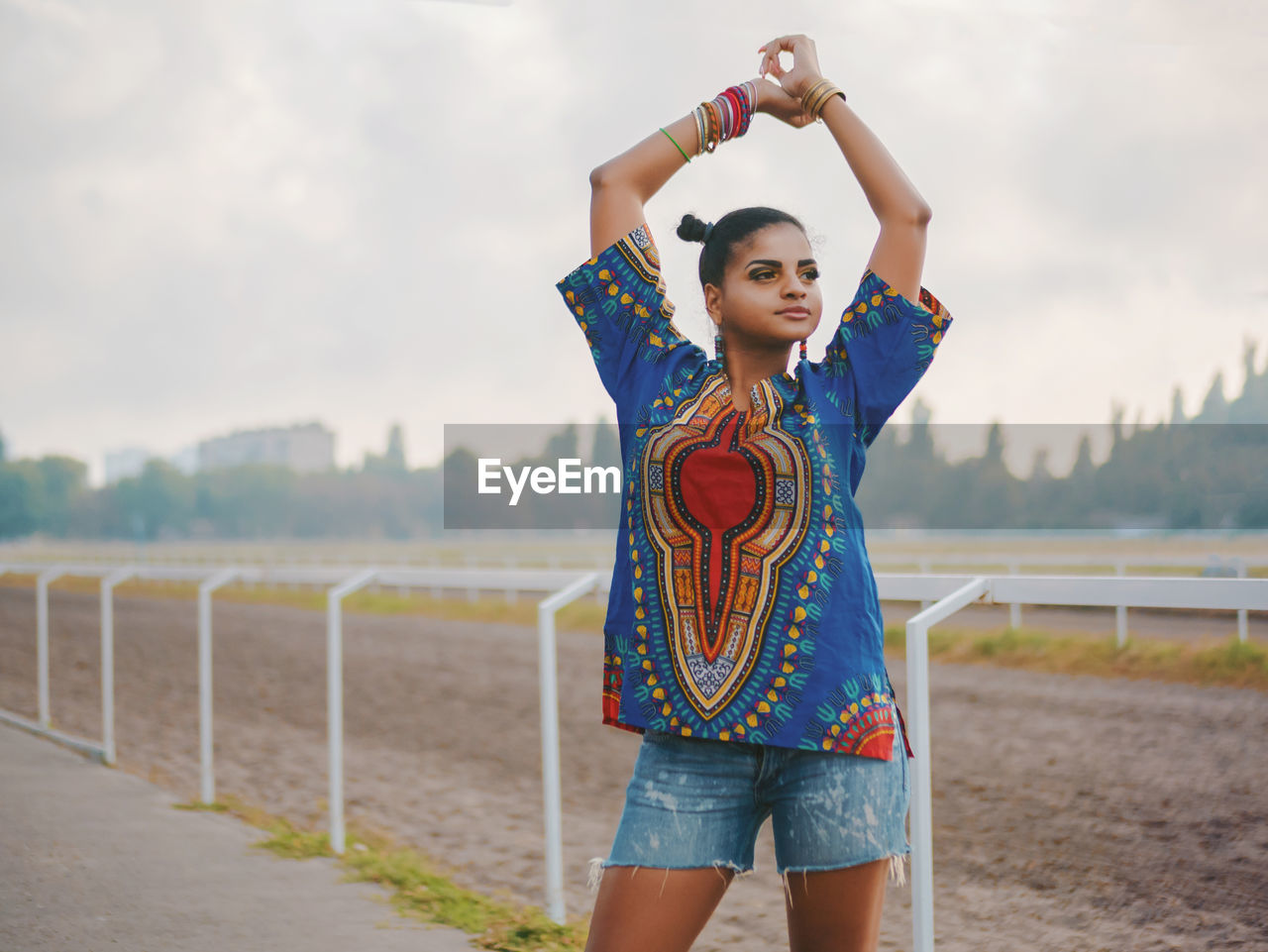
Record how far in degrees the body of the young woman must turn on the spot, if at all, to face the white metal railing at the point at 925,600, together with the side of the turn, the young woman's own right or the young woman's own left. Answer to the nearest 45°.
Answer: approximately 180°

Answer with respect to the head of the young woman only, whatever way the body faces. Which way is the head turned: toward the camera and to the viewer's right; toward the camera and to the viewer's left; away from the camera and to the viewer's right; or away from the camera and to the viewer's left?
toward the camera and to the viewer's right

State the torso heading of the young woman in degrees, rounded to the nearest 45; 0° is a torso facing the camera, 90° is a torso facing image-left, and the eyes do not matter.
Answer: approximately 0°
